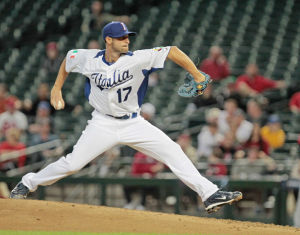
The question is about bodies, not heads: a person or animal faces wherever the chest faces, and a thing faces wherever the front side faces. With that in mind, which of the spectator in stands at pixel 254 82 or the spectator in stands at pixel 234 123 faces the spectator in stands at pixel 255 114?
the spectator in stands at pixel 254 82

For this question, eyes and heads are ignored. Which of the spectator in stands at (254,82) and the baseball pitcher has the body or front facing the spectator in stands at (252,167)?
the spectator in stands at (254,82)

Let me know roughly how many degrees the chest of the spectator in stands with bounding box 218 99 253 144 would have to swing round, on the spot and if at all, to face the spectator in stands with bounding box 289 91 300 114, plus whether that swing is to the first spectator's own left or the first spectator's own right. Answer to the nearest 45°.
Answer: approximately 135° to the first spectator's own left

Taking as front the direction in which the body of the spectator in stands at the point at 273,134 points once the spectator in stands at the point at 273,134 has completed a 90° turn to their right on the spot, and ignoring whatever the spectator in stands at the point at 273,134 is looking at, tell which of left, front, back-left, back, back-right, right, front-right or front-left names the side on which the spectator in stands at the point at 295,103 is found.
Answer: back-right

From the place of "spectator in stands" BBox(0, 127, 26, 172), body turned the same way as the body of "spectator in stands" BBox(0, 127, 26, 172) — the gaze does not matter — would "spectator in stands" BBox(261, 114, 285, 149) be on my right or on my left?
on my left

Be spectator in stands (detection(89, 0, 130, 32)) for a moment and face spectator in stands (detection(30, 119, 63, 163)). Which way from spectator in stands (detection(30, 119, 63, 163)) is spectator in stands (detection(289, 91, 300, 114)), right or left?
left

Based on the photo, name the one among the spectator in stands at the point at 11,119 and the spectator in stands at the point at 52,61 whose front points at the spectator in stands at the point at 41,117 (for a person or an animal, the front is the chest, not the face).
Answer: the spectator in stands at the point at 52,61
